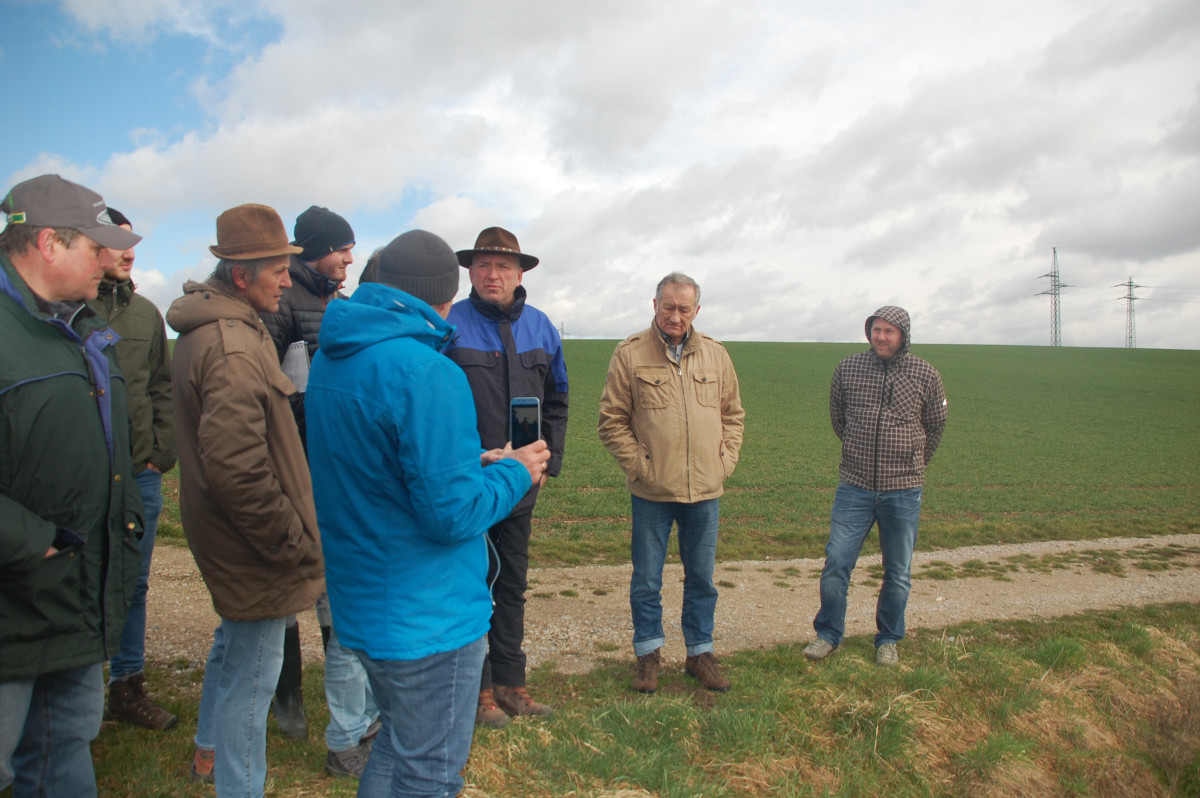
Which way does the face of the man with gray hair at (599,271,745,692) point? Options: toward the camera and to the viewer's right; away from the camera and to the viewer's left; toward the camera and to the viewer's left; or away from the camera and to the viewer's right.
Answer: toward the camera and to the viewer's left

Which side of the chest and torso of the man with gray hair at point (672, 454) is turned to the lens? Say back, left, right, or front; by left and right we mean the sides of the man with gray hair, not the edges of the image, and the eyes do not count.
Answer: front
